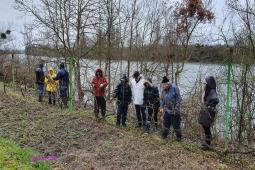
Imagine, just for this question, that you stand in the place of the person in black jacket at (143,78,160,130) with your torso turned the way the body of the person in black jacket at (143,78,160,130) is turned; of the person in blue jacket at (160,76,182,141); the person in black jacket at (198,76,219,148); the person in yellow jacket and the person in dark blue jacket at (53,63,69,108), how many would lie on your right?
2

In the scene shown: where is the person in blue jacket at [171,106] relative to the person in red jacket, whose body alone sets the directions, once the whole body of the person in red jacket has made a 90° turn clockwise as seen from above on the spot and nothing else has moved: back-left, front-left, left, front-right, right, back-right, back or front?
back-left

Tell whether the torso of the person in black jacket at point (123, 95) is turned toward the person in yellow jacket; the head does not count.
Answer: no

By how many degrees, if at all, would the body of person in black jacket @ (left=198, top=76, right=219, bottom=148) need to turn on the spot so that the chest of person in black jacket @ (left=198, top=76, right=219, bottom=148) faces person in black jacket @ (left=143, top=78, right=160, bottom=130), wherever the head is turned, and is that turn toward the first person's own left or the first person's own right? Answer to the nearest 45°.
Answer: approximately 45° to the first person's own right

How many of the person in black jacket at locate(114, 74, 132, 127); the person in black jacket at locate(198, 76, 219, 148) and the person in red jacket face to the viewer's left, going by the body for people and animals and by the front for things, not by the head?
1

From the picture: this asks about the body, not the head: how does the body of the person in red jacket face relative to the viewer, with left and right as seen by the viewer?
facing the viewer

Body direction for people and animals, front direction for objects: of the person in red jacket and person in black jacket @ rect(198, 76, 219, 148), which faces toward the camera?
the person in red jacket

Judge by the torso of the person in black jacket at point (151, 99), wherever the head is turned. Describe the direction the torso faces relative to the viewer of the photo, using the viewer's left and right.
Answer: facing the viewer and to the left of the viewer

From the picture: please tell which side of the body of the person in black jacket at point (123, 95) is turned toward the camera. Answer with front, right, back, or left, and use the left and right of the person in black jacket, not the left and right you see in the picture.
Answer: front

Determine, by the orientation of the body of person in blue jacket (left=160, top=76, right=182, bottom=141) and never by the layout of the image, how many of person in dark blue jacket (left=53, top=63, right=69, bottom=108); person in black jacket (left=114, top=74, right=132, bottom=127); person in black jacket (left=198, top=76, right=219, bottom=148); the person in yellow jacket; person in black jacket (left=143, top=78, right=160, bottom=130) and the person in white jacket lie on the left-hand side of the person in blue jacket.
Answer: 1

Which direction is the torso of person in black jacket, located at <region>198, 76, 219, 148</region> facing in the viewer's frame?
to the viewer's left

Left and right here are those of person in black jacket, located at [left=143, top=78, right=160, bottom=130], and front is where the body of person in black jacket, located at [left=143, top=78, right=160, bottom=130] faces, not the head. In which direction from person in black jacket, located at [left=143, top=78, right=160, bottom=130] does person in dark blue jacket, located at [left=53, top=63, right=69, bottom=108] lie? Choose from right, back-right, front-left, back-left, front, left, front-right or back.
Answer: right

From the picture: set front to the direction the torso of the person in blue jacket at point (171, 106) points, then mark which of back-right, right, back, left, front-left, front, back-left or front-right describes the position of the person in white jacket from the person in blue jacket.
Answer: right

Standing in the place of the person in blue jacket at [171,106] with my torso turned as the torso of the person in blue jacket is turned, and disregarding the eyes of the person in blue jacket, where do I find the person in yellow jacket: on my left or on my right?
on my right

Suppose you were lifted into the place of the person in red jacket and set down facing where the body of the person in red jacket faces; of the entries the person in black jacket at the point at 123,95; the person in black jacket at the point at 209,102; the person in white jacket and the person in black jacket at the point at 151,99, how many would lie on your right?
0
